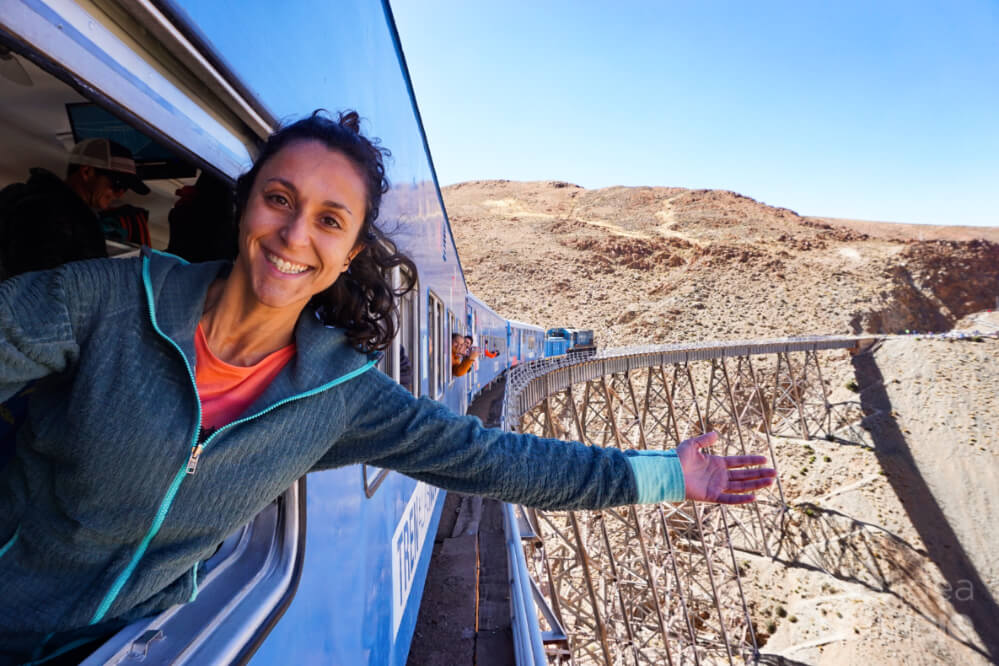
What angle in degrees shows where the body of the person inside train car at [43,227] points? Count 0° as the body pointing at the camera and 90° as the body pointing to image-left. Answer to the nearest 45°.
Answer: approximately 270°

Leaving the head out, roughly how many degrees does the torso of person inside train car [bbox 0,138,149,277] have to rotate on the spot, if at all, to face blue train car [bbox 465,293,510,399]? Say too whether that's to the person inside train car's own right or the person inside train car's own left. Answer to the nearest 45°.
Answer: approximately 45° to the person inside train car's own left

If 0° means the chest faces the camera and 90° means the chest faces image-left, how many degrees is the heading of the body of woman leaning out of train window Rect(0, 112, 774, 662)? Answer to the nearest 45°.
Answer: approximately 0°

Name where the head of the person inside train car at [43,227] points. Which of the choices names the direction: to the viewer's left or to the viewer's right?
to the viewer's right

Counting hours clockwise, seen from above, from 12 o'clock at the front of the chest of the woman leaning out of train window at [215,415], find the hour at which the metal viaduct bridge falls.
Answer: The metal viaduct bridge is roughly at 7 o'clock from the woman leaning out of train window.
